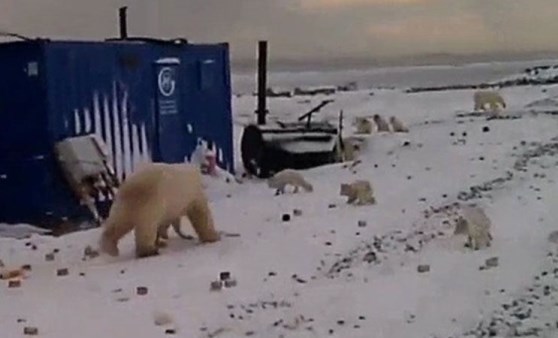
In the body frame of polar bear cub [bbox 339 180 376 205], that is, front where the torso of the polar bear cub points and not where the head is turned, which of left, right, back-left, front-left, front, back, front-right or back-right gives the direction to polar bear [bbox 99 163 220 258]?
front-left

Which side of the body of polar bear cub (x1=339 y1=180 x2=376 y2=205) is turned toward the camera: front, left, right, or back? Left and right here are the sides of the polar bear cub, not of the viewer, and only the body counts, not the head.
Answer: left

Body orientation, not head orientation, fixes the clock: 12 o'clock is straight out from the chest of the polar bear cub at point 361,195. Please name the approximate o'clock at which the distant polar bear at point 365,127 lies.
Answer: The distant polar bear is roughly at 3 o'clock from the polar bear cub.

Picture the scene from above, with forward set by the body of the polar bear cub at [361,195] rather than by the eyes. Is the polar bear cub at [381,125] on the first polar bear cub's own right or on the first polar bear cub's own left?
on the first polar bear cub's own right

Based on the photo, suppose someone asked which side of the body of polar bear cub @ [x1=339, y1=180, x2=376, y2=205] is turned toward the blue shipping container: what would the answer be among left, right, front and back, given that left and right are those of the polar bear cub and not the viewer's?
front

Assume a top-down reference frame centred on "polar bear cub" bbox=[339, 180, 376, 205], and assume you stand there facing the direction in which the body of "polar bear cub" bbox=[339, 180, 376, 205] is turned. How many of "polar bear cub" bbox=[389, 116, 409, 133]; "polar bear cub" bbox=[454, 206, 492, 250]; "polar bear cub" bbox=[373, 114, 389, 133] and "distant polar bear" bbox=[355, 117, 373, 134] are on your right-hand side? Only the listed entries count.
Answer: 3

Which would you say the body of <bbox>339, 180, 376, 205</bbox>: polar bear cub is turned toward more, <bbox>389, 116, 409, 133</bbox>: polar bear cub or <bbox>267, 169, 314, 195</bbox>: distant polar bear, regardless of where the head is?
the distant polar bear

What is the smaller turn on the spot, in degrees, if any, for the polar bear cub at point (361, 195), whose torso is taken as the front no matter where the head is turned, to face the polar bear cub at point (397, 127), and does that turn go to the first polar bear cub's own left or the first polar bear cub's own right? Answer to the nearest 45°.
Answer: approximately 90° to the first polar bear cub's own right
